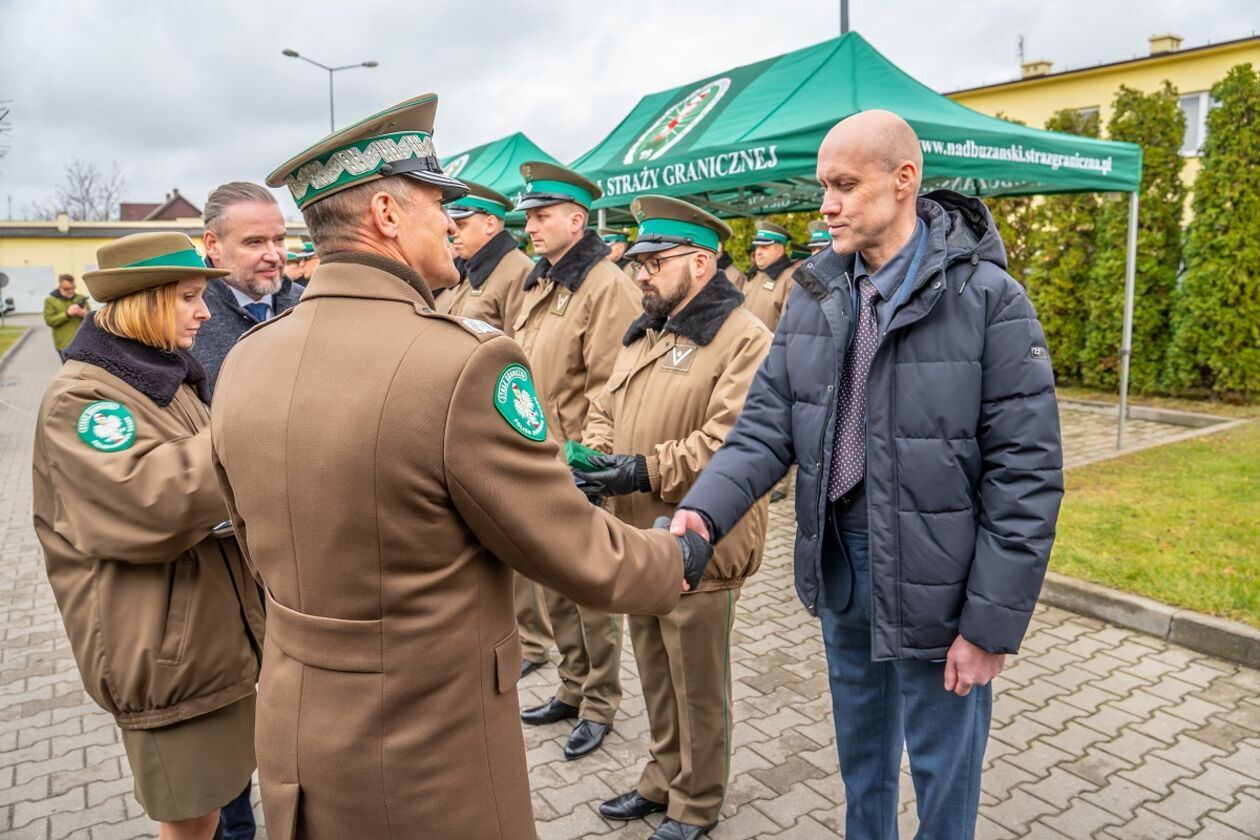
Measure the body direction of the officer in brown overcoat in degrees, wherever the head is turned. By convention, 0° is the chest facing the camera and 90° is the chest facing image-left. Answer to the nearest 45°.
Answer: approximately 225°

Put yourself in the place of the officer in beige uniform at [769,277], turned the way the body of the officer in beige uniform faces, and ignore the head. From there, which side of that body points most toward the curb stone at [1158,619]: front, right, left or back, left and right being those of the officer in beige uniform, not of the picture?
left

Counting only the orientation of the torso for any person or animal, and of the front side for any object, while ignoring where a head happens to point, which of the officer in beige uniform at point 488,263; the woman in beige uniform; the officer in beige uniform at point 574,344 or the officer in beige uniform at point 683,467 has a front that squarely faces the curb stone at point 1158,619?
the woman in beige uniform

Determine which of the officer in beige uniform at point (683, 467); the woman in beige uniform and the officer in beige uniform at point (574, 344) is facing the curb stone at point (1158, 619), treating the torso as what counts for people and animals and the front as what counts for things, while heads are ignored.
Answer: the woman in beige uniform

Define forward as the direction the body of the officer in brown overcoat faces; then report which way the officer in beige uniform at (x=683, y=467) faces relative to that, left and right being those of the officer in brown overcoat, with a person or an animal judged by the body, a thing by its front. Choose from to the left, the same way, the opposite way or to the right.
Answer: the opposite way

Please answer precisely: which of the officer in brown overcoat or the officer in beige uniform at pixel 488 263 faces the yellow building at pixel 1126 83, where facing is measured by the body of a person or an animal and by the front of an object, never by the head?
the officer in brown overcoat

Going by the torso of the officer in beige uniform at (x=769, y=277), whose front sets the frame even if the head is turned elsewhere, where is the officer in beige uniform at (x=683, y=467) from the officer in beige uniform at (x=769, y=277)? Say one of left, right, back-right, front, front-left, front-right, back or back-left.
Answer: front-left

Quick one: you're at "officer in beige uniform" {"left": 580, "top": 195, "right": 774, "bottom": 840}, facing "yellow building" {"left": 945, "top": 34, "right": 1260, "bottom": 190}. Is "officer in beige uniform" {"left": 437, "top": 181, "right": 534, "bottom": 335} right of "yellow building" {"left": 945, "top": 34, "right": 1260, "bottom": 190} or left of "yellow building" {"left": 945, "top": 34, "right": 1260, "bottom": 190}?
left

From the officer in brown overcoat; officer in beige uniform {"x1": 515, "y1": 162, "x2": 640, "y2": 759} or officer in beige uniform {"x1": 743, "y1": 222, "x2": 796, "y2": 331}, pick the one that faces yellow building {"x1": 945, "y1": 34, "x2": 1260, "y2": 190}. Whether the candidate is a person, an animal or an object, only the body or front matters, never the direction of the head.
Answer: the officer in brown overcoat

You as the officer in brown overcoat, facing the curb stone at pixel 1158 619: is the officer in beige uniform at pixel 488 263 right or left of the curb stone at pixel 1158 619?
left

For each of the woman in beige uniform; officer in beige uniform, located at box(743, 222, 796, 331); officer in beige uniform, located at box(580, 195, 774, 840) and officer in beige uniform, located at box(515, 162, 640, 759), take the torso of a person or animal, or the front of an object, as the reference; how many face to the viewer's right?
1

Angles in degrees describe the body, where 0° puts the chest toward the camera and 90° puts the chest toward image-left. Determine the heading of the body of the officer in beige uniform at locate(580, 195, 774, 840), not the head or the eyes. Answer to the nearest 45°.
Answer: approximately 45°

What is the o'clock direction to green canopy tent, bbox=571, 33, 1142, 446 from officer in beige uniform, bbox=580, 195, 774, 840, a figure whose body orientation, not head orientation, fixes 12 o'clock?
The green canopy tent is roughly at 5 o'clock from the officer in beige uniform.

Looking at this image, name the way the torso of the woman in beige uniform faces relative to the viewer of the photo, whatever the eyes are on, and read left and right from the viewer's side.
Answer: facing to the right of the viewer

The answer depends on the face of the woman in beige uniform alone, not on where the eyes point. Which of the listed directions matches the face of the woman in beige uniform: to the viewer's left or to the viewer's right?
to the viewer's right

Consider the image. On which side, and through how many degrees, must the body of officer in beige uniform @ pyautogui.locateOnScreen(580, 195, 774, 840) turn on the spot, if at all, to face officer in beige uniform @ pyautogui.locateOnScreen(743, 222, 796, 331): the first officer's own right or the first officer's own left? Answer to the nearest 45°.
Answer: approximately 135° to the first officer's own right

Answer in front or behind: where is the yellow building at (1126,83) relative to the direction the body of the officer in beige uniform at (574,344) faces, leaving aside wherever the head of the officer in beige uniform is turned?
behind

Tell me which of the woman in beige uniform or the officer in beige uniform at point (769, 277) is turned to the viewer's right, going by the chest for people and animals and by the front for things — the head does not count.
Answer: the woman in beige uniform

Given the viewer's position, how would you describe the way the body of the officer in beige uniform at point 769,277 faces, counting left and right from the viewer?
facing the viewer and to the left of the viewer

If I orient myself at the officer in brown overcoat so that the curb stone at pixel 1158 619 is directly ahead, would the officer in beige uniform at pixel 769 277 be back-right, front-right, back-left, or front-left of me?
front-left
